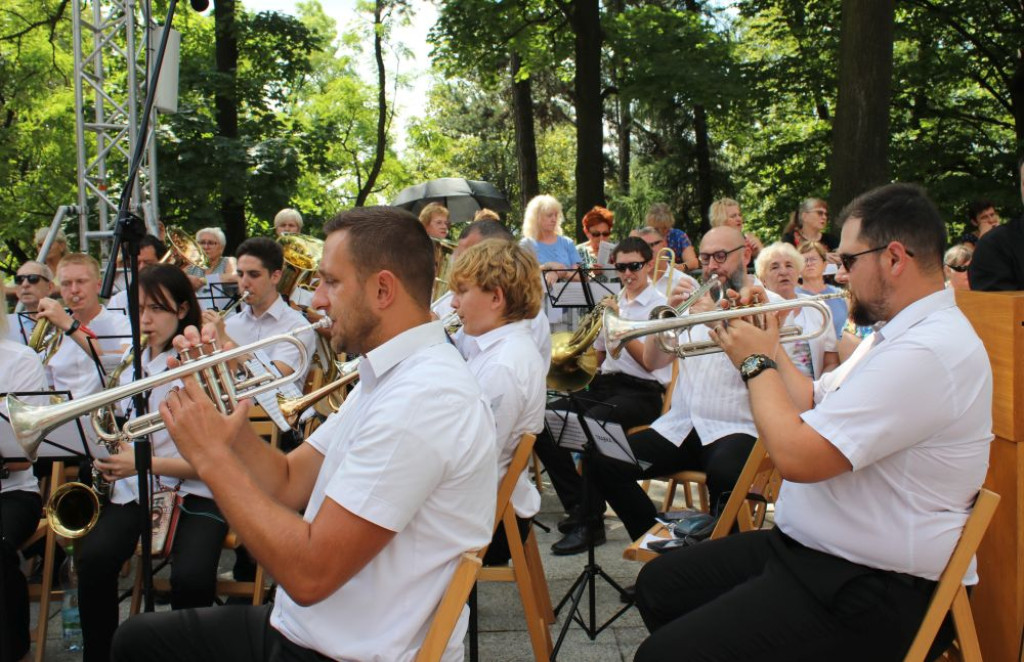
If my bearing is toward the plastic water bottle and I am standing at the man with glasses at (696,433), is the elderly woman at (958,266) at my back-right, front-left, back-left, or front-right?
back-right

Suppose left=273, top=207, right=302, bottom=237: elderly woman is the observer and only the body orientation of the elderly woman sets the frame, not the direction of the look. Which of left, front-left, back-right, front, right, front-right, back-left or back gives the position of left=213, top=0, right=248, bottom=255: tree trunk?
back

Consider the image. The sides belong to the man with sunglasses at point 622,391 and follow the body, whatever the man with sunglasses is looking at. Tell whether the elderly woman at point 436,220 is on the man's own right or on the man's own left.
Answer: on the man's own right

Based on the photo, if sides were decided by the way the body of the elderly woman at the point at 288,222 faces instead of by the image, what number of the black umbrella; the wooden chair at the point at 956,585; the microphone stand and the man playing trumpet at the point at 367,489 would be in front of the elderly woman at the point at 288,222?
3

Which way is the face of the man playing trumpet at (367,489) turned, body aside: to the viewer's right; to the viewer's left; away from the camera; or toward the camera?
to the viewer's left

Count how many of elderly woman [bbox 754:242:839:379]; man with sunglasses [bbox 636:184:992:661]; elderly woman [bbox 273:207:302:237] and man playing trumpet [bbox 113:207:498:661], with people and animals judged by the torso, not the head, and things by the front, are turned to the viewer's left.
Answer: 2

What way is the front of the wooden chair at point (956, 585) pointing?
to the viewer's left

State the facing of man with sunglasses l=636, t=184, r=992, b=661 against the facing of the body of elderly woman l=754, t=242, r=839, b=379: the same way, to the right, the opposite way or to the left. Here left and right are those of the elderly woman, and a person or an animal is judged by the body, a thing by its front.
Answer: to the right

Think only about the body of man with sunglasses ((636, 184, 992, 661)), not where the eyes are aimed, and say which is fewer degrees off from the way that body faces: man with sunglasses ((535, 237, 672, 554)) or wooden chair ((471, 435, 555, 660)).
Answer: the wooden chair

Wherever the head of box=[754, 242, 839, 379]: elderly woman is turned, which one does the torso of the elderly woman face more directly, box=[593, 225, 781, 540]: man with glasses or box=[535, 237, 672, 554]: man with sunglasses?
the man with glasses

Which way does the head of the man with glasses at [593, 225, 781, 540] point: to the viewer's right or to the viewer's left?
to the viewer's left

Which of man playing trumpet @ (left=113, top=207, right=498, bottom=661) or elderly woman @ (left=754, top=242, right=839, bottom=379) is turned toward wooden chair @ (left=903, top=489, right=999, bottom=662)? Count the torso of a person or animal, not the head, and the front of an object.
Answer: the elderly woman
